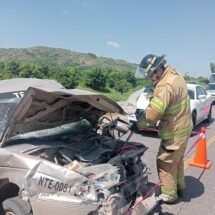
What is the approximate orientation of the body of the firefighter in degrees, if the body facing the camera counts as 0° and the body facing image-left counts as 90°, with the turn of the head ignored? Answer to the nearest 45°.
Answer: approximately 90°

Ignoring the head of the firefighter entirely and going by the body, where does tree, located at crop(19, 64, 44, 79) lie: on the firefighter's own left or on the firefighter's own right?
on the firefighter's own right

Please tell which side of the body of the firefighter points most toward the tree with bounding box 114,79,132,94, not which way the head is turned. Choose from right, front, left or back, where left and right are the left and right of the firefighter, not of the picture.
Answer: right

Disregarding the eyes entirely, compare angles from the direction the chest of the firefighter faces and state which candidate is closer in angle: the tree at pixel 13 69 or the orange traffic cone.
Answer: the tree

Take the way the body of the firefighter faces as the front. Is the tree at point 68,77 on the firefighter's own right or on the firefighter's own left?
on the firefighter's own right

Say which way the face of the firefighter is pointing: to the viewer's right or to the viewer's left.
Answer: to the viewer's left

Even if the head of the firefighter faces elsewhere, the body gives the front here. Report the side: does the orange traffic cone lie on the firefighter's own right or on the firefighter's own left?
on the firefighter's own right

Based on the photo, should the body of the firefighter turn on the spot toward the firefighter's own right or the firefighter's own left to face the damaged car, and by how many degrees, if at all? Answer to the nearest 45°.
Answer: approximately 45° to the firefighter's own left

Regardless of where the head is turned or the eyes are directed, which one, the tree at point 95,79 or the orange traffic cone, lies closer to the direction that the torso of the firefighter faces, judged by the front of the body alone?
the tree

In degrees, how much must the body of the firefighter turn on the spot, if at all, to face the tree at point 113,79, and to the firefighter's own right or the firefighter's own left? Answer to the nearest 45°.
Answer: approximately 90° to the firefighter's own right
